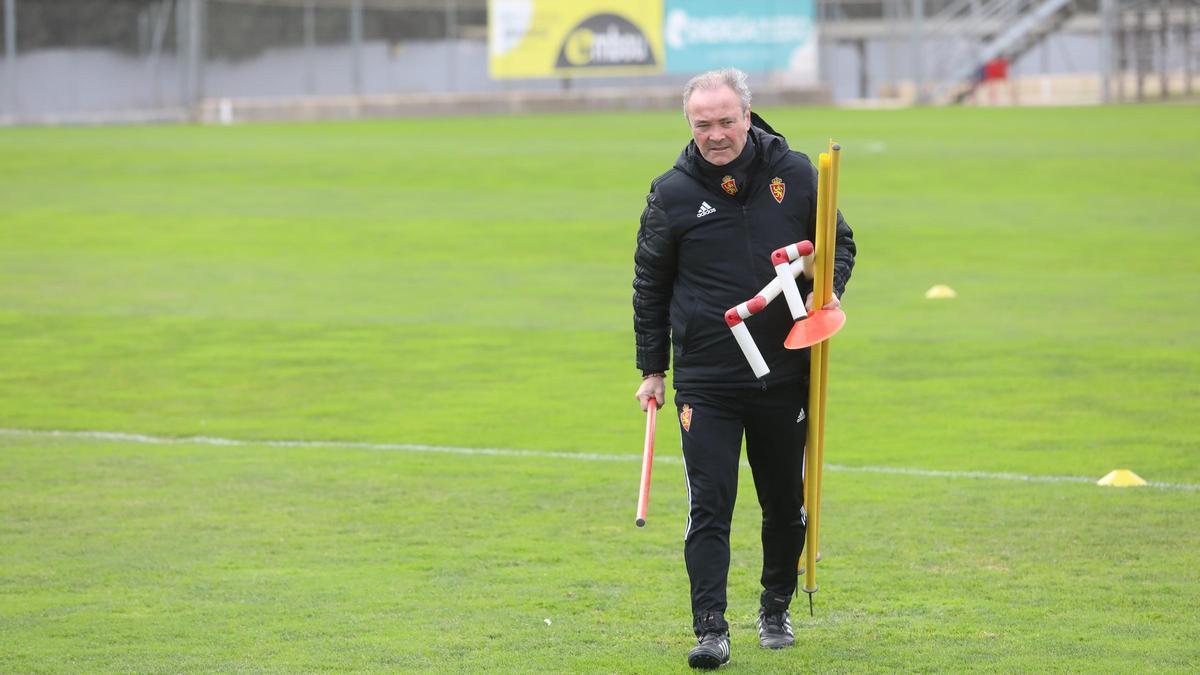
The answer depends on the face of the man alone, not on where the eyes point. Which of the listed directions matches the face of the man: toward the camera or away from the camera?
toward the camera

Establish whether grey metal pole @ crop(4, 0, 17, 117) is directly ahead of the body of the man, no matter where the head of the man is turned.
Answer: no

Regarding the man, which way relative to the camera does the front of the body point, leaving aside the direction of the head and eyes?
toward the camera
